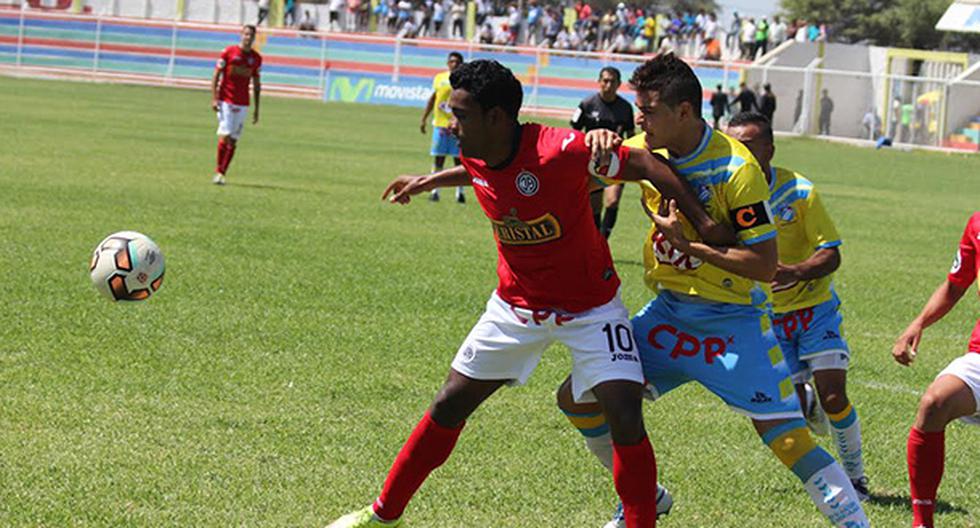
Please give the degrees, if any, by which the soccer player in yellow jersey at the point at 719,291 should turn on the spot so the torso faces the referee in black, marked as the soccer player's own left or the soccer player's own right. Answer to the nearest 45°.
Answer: approximately 135° to the soccer player's own right

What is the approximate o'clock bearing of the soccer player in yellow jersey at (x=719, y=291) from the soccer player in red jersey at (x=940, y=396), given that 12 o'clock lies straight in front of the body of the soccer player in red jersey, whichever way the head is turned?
The soccer player in yellow jersey is roughly at 12 o'clock from the soccer player in red jersey.

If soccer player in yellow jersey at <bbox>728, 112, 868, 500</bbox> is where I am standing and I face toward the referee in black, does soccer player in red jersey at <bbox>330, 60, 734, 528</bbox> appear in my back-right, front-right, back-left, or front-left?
back-left

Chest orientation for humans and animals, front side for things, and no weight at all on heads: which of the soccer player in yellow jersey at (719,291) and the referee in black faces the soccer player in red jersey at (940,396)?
the referee in black

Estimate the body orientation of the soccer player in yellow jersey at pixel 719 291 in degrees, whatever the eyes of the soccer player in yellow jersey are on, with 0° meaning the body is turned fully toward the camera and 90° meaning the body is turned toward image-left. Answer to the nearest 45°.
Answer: approximately 45°

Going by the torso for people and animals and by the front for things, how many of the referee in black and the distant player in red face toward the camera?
2
